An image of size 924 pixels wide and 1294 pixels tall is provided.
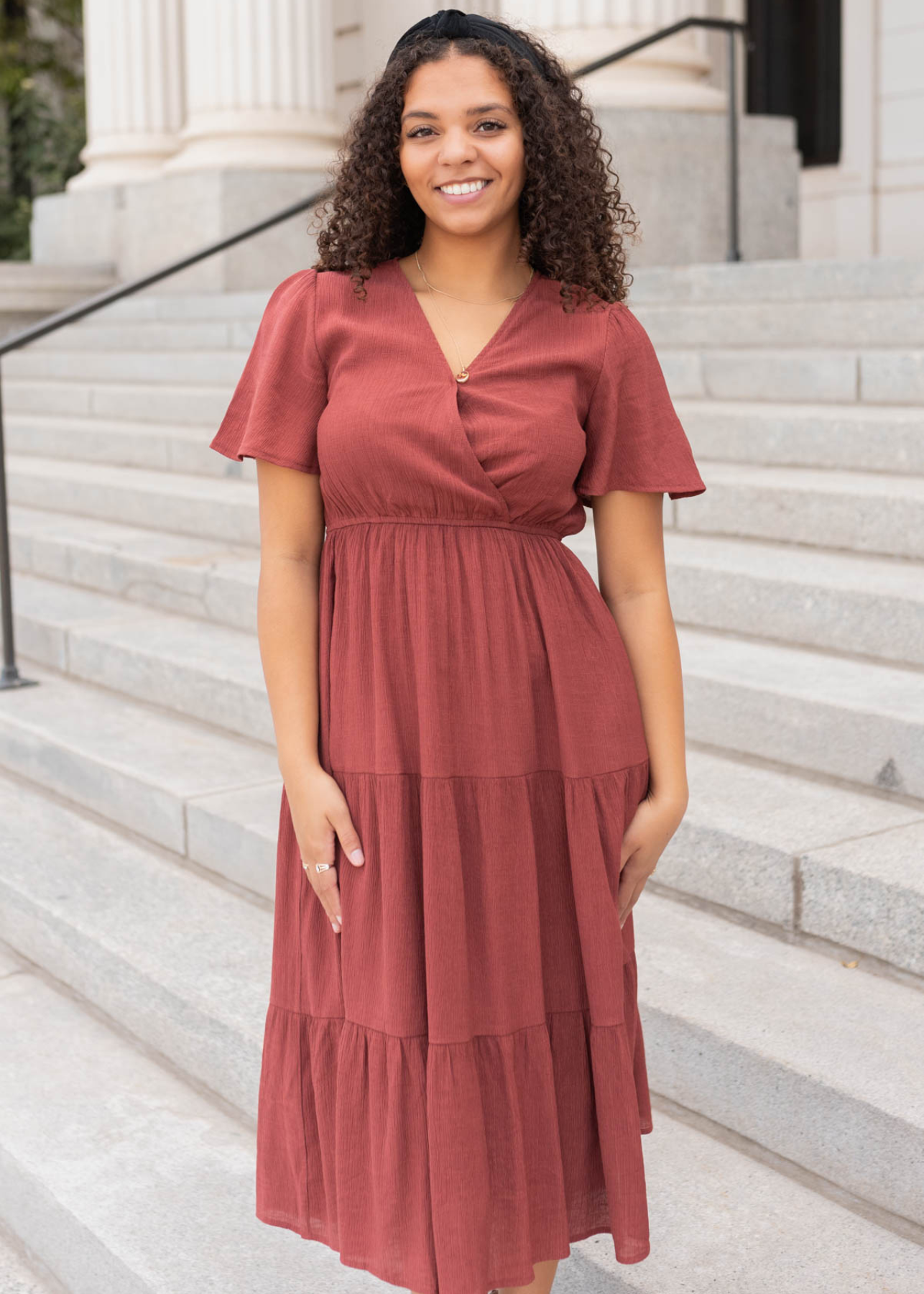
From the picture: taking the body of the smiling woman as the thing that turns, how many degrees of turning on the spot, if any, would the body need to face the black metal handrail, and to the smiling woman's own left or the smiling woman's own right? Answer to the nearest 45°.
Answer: approximately 180°

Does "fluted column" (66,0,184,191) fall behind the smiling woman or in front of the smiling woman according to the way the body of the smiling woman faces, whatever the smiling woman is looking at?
behind

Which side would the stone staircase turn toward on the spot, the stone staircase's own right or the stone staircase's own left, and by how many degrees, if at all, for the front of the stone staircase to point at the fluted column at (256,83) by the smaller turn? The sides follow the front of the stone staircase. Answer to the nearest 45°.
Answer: approximately 135° to the stone staircase's own right

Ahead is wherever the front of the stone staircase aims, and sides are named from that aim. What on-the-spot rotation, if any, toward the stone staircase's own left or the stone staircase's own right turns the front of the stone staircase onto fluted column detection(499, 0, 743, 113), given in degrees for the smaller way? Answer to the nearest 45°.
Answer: approximately 135° to the stone staircase's own right

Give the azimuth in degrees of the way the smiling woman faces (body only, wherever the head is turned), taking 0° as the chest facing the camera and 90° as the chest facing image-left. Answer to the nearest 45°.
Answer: approximately 0°

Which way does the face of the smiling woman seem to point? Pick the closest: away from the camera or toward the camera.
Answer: toward the camera

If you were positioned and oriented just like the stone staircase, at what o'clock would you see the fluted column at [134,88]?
The fluted column is roughly at 4 o'clock from the stone staircase.

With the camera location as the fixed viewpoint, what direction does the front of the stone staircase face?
facing the viewer and to the left of the viewer

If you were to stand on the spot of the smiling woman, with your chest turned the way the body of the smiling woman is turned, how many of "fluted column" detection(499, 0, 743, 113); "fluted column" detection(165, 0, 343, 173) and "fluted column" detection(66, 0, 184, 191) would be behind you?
3
